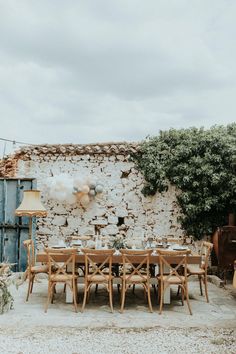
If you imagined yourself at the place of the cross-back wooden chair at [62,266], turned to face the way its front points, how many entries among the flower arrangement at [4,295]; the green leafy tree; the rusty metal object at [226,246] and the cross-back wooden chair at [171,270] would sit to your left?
1

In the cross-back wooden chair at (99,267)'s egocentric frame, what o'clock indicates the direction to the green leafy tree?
The green leafy tree is roughly at 1 o'clock from the cross-back wooden chair.

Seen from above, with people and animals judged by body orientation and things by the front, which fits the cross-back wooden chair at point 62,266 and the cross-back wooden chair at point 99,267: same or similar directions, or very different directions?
same or similar directions

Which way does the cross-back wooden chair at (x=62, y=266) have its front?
away from the camera

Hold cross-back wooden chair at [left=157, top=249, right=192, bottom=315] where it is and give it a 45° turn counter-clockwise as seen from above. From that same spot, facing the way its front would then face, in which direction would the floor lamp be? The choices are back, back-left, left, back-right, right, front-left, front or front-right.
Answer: front

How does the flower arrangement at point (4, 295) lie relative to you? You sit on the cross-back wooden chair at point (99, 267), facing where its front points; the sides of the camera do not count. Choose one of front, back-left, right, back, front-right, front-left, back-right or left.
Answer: left

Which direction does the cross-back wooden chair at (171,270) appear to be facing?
away from the camera

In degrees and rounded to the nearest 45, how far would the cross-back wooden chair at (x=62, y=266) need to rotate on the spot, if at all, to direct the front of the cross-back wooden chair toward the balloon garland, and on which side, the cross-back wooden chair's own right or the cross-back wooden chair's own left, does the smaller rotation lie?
0° — it already faces it

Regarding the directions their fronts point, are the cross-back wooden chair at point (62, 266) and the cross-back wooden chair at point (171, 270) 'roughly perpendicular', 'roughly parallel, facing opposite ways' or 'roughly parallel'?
roughly parallel

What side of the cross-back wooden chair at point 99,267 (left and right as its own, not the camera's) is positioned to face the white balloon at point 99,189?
front

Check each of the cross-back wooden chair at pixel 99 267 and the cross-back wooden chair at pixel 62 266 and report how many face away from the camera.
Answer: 2

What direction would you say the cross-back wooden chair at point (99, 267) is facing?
away from the camera

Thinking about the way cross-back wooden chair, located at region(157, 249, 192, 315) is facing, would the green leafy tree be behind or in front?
in front

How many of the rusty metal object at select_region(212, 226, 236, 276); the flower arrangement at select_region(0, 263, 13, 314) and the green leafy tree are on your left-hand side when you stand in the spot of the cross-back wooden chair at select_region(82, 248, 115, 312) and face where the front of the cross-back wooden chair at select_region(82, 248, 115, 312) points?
1

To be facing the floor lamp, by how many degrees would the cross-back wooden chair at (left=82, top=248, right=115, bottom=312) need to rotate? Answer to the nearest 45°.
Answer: approximately 45° to its left

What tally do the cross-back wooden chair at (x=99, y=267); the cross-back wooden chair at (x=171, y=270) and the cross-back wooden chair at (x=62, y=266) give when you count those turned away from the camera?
3

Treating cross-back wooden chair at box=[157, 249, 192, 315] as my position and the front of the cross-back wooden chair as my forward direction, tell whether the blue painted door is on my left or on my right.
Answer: on my left
